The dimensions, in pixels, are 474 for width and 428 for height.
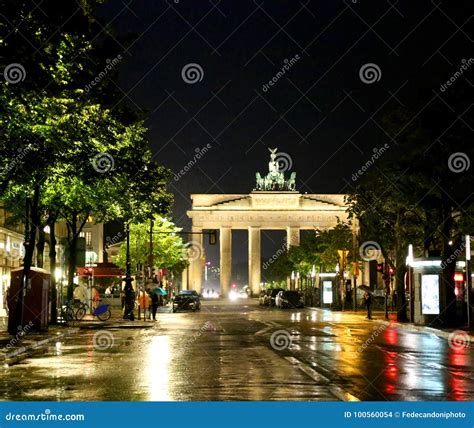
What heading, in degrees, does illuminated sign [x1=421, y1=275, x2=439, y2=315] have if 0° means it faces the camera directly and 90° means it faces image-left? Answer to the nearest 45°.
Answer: approximately 0°
